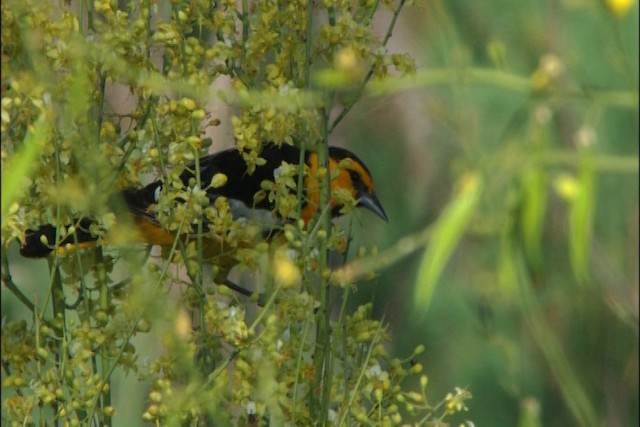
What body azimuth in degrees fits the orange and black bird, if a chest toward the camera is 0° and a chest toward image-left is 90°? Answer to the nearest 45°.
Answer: approximately 270°

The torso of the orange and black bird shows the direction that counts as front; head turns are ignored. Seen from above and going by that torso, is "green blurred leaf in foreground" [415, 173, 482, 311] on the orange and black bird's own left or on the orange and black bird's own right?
on the orange and black bird's own right
